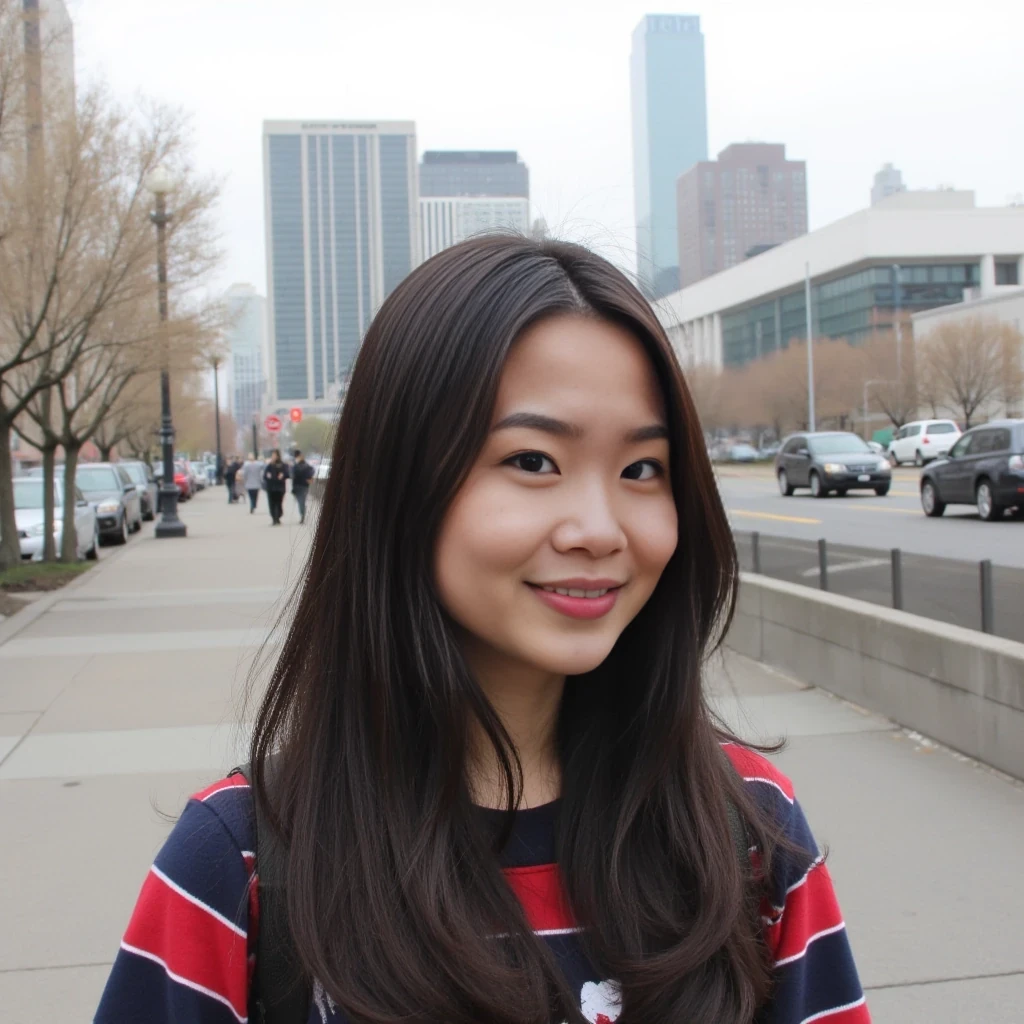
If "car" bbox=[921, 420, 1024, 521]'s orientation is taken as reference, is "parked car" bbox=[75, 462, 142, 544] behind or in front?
in front

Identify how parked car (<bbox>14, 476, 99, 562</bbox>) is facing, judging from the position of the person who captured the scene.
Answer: facing the viewer and to the left of the viewer

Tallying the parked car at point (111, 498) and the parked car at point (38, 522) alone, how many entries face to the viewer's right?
0

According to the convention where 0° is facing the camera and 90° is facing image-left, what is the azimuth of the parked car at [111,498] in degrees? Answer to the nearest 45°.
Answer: approximately 45°

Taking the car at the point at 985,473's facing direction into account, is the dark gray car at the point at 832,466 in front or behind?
in front
